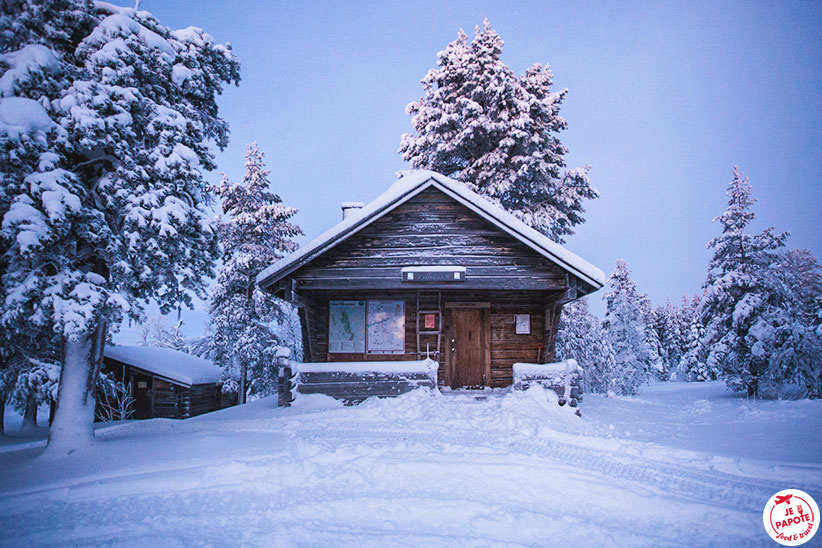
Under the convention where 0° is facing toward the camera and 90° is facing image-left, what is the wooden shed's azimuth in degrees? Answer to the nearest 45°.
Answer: approximately 45°

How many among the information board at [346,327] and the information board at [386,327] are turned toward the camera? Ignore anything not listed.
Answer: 2

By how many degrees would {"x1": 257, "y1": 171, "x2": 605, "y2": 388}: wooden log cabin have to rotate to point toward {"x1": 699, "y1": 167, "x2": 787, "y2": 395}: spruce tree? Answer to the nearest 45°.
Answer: approximately 135° to its left

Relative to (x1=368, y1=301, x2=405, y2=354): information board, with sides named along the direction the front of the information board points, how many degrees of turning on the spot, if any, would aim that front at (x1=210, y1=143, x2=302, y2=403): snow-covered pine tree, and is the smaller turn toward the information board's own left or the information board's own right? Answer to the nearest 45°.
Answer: approximately 135° to the information board's own right

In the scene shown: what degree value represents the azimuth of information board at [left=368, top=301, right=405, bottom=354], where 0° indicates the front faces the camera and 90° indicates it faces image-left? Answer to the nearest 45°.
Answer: approximately 0°
